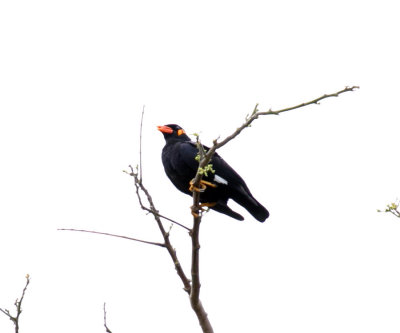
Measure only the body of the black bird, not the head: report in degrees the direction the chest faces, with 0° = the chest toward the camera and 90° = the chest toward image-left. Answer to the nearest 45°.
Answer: approximately 90°
